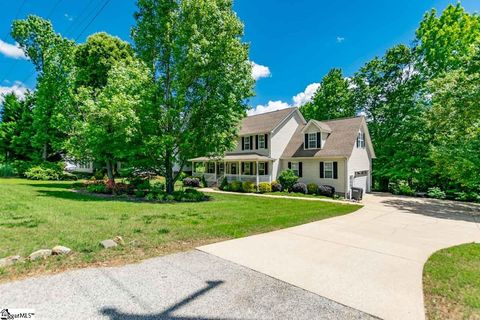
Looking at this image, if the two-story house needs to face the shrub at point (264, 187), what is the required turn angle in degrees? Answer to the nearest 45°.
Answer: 0° — it already faces it

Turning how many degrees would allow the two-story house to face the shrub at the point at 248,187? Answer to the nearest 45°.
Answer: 0° — it already faces it

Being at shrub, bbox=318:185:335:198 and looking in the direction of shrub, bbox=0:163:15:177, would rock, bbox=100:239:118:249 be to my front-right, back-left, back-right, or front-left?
front-left

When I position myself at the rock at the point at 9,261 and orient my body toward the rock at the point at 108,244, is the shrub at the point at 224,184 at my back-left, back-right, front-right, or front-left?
front-left

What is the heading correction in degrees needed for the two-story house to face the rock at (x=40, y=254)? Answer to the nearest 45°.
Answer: approximately 45° to its left

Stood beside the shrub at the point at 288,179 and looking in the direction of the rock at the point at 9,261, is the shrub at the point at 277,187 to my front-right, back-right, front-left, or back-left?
front-right

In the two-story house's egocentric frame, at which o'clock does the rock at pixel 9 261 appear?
The rock is roughly at 11 o'clock from the two-story house.

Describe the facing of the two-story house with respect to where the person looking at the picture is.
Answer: facing the viewer and to the left of the viewer

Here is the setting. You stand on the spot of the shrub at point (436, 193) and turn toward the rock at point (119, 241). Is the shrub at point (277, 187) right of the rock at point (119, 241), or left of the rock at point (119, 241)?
right

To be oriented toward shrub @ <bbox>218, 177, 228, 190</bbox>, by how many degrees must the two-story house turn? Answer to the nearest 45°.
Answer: approximately 45° to its right

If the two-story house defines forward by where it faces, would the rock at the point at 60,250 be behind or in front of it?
in front
